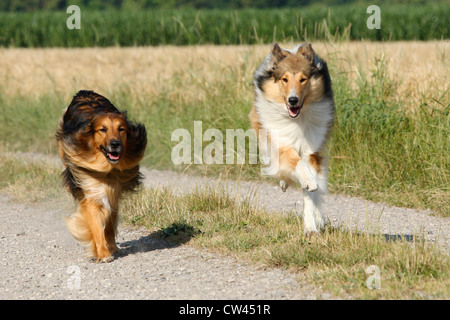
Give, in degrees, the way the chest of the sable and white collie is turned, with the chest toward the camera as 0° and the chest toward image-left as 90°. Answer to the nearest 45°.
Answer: approximately 0°

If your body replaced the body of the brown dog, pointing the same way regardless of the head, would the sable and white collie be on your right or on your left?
on your left

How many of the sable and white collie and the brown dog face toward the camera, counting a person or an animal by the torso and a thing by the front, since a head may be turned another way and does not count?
2

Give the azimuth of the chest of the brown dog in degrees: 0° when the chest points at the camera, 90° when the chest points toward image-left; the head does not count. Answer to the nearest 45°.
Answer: approximately 0°

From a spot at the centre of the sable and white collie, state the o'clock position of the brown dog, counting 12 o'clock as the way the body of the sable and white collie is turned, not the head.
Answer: The brown dog is roughly at 2 o'clock from the sable and white collie.
